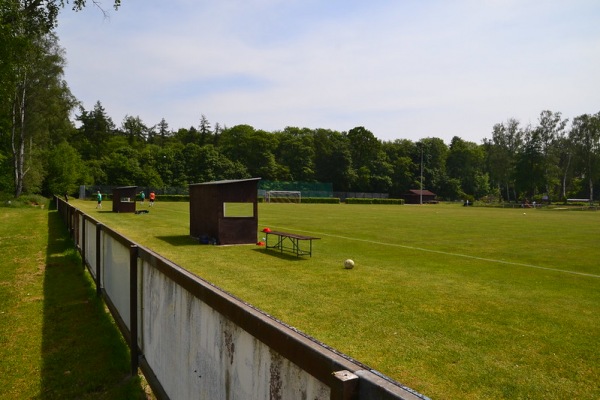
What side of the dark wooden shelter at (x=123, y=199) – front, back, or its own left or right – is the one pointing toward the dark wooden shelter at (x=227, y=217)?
right

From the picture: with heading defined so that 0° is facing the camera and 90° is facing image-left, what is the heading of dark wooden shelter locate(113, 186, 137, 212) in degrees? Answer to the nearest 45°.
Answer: approximately 270°

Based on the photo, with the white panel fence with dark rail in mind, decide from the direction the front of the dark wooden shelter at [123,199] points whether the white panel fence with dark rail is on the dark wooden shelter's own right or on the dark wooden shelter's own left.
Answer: on the dark wooden shelter's own right
